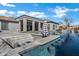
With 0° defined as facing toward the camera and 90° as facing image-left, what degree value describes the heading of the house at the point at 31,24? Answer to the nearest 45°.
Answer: approximately 315°
